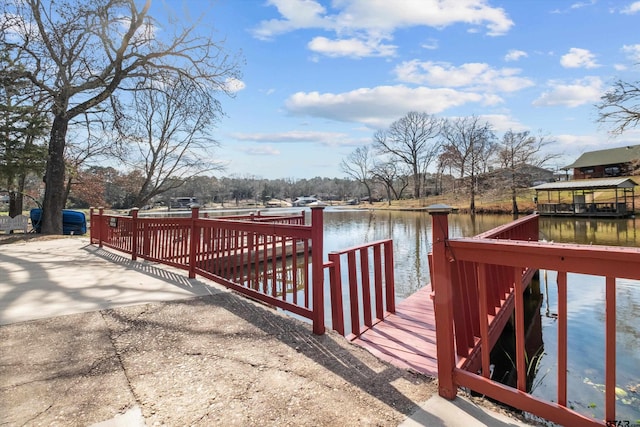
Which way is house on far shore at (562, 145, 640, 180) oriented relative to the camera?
toward the camera

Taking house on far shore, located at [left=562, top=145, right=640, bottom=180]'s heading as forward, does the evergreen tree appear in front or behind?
in front

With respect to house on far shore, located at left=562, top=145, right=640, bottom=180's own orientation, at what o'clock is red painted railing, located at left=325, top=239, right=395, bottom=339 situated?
The red painted railing is roughly at 12 o'clock from the house on far shore.

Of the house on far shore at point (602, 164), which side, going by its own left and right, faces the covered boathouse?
front

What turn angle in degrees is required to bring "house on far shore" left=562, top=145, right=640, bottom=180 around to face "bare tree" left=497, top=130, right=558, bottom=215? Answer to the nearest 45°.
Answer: approximately 45° to its right

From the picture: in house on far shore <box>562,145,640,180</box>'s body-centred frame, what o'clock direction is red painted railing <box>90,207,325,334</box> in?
The red painted railing is roughly at 12 o'clock from the house on far shore.

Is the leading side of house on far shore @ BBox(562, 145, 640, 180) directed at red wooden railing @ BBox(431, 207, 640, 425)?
yes
